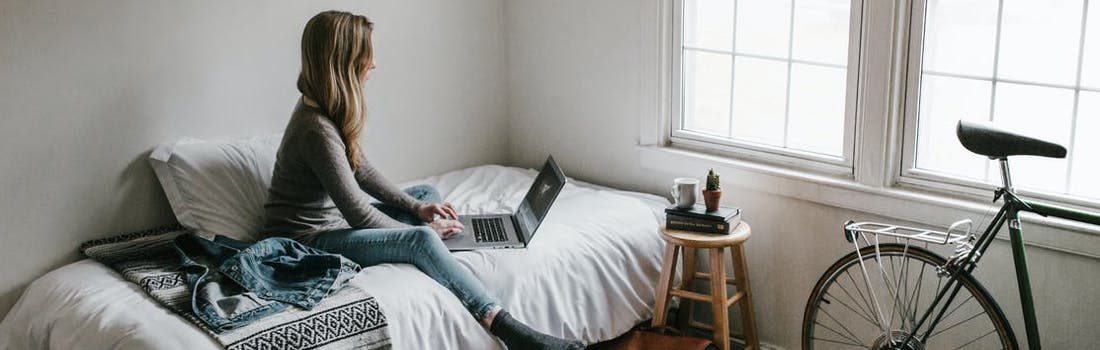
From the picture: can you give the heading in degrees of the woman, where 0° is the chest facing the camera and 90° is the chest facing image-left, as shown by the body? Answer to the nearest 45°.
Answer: approximately 270°

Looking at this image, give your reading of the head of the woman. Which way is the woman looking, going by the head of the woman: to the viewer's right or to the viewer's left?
to the viewer's right

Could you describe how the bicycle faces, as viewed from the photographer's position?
facing to the right of the viewer

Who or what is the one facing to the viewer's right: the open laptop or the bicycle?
the bicycle

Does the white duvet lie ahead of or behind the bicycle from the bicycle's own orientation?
behind

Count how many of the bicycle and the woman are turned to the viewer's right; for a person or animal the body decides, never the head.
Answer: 2

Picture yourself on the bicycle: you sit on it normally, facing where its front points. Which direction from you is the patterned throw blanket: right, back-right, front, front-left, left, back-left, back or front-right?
back-right

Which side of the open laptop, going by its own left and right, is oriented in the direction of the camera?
left

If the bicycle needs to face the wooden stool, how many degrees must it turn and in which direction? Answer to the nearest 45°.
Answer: approximately 180°

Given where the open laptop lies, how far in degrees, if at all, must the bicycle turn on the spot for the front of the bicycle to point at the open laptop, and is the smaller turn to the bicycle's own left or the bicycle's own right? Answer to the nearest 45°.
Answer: approximately 180°
